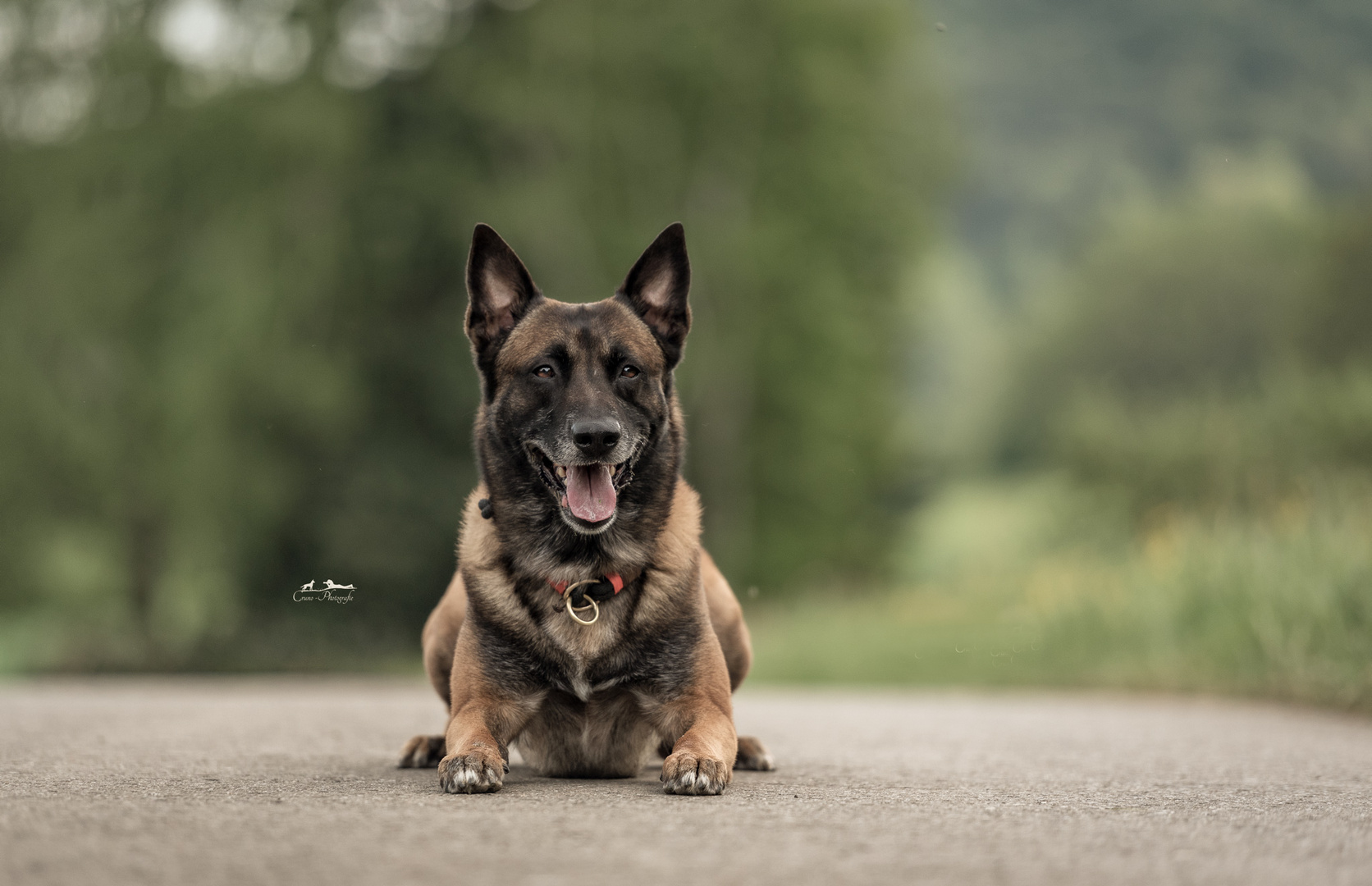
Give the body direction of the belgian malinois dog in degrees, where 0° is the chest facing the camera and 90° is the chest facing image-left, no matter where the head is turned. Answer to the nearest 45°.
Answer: approximately 0°

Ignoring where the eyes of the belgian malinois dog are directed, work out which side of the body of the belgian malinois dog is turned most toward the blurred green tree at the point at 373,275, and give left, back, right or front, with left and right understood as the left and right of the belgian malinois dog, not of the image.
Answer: back
